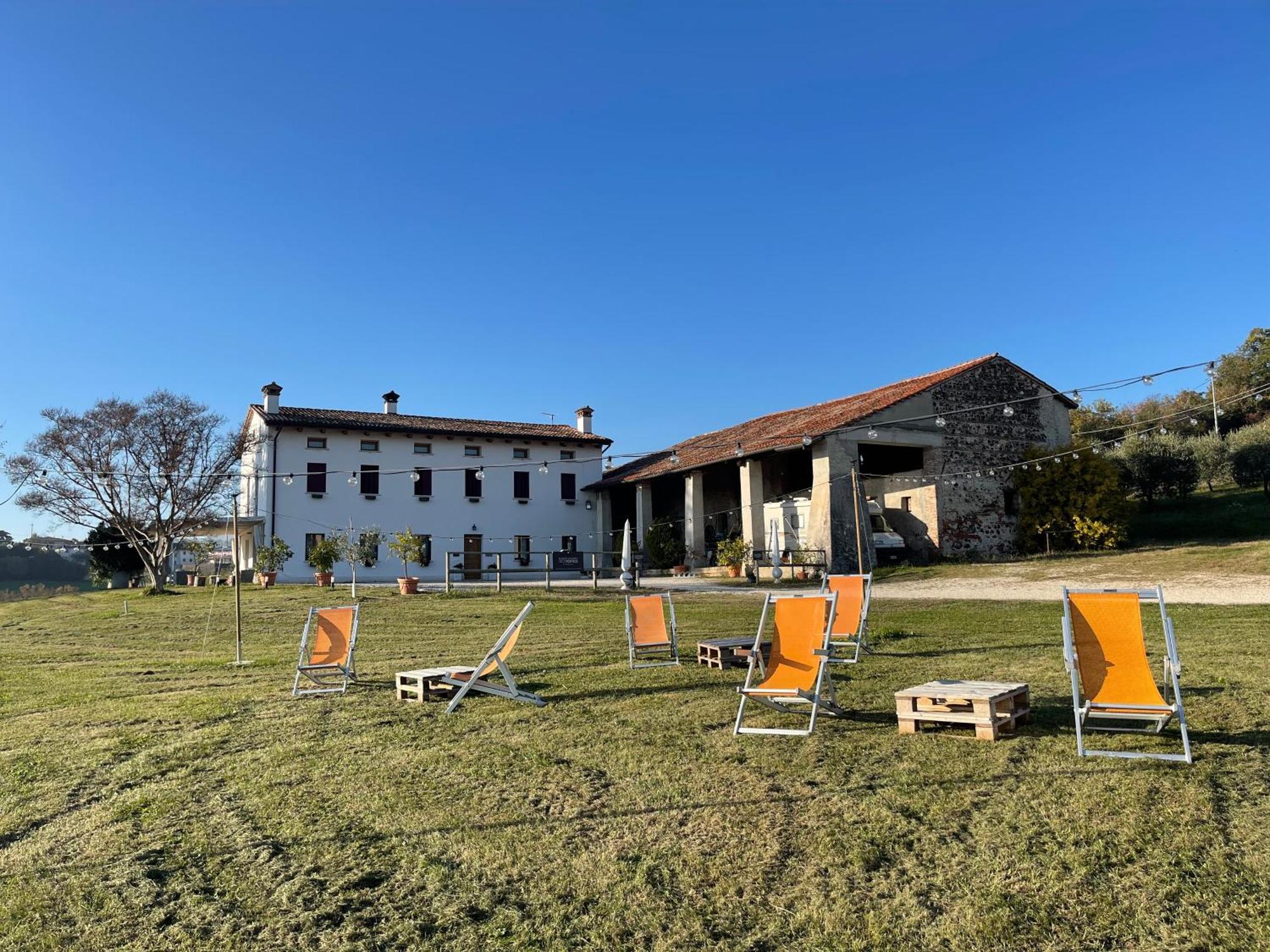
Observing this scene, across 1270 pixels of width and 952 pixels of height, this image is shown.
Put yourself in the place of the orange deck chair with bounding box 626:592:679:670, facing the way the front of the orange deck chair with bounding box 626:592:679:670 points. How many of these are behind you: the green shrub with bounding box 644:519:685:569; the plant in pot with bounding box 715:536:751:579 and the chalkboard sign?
3

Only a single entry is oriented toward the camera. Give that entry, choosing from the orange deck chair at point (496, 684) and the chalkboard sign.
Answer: the chalkboard sign

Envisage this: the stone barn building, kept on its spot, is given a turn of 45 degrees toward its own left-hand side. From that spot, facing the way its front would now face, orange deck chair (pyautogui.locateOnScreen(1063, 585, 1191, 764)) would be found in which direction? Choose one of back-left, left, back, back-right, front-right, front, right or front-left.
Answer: front

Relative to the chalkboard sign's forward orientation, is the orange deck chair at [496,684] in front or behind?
in front

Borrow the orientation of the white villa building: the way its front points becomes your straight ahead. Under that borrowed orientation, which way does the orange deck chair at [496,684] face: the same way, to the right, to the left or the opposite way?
to the right

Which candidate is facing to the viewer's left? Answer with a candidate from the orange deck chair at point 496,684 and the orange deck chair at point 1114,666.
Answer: the orange deck chair at point 496,684

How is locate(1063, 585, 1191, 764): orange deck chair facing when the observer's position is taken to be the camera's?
facing the viewer

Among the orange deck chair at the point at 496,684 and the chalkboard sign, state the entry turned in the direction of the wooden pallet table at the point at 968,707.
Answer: the chalkboard sign

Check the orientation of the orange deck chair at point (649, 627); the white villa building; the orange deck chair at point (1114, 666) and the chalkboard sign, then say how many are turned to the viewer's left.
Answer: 0

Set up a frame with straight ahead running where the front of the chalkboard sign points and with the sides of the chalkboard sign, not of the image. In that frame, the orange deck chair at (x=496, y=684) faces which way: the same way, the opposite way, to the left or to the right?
to the right

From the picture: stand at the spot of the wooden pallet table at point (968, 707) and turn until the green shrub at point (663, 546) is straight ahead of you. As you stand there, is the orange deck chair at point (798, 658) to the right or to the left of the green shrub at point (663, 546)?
left

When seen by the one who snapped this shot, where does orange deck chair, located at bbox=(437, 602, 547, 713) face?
facing to the left of the viewer

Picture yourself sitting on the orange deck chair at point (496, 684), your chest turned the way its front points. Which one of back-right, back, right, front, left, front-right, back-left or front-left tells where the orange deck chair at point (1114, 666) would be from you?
back-left

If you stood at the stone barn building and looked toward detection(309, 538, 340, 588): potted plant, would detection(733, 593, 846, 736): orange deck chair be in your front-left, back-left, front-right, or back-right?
front-left

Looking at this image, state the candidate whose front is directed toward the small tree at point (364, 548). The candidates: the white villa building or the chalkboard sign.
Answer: the white villa building

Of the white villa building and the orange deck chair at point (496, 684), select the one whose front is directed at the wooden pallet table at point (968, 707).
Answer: the white villa building

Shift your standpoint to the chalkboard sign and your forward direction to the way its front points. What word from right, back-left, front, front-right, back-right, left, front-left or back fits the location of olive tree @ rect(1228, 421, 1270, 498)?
left

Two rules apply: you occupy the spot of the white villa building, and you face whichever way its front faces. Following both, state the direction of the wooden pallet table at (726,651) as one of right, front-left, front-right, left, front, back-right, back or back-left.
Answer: front

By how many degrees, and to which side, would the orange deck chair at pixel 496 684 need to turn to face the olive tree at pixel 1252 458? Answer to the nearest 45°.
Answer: approximately 135° to its right

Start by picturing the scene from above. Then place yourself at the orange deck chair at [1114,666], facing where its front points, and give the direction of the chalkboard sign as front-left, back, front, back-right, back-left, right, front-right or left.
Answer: back-right

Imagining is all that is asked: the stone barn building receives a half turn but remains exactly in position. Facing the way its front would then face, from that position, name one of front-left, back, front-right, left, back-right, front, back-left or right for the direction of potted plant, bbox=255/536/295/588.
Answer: back-left

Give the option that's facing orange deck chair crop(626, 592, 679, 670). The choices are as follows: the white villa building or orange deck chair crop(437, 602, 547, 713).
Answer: the white villa building

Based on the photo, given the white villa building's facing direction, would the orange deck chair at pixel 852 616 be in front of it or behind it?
in front

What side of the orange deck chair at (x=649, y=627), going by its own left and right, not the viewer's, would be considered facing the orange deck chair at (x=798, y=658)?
front
